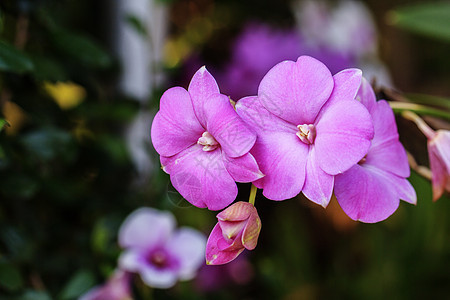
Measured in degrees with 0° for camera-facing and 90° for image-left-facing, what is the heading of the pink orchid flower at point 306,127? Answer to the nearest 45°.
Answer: approximately 0°

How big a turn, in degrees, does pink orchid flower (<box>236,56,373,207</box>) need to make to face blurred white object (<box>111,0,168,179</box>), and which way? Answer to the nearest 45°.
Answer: approximately 135° to its right

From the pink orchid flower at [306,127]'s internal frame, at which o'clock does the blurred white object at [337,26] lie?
The blurred white object is roughly at 6 o'clock from the pink orchid flower.

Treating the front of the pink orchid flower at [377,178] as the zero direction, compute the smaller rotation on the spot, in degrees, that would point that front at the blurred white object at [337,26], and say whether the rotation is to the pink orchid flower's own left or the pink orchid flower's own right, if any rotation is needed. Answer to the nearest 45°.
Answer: approximately 180°
